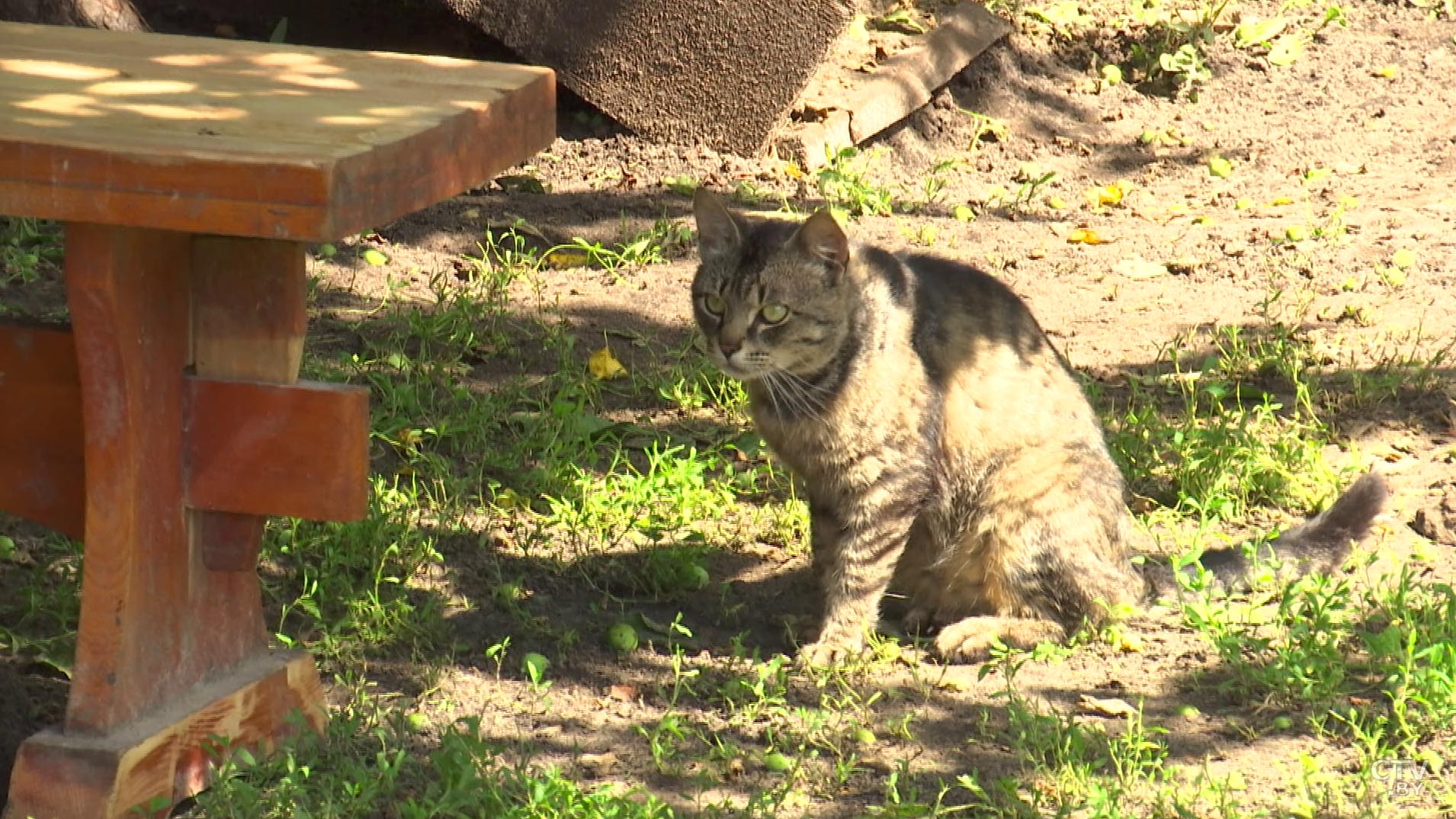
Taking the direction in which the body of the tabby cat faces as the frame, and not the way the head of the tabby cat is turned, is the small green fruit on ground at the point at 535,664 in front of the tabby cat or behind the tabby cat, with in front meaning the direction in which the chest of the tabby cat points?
in front

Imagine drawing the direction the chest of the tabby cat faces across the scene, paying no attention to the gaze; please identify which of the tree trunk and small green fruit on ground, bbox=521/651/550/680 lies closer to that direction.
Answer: the small green fruit on ground

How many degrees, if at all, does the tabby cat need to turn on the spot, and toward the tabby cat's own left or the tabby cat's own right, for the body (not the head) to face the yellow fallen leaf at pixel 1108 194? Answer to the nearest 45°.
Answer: approximately 135° to the tabby cat's own right

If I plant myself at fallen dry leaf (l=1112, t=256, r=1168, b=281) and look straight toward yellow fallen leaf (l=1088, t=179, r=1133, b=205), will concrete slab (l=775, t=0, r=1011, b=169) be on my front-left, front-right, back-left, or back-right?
front-left

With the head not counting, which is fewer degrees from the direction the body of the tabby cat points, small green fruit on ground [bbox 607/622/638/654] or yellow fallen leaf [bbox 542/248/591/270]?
the small green fruit on ground

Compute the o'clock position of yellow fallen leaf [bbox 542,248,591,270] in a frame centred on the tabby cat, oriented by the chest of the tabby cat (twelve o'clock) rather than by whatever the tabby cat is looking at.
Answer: The yellow fallen leaf is roughly at 3 o'clock from the tabby cat.

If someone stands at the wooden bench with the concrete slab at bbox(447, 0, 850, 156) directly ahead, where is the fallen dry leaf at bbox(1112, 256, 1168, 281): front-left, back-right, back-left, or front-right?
front-right

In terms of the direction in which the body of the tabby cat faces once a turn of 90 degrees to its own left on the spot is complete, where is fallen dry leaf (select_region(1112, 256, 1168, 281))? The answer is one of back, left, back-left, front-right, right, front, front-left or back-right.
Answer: back-left

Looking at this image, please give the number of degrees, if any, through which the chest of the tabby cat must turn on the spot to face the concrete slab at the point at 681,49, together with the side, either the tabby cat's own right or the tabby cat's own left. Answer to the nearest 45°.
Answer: approximately 90° to the tabby cat's own right

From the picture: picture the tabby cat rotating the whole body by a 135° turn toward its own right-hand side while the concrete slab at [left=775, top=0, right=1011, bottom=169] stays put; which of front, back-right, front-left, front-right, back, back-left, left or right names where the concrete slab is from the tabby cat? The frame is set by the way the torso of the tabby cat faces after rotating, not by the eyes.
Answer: front

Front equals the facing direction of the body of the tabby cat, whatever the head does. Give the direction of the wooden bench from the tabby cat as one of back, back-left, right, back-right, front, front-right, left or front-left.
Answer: front

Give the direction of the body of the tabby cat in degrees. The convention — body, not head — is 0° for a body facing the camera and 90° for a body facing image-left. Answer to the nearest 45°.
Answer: approximately 45°

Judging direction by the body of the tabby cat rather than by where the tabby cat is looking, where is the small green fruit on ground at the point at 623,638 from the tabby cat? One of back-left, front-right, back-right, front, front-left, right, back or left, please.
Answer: front

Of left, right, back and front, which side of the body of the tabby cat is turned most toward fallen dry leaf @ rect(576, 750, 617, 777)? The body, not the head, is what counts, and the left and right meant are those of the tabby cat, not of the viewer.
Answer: front

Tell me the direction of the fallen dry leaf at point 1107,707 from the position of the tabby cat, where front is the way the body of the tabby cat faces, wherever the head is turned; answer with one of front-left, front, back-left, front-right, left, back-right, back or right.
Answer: left

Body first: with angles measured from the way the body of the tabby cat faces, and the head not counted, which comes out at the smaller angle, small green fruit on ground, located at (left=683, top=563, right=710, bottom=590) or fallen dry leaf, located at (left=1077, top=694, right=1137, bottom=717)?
the small green fruit on ground
